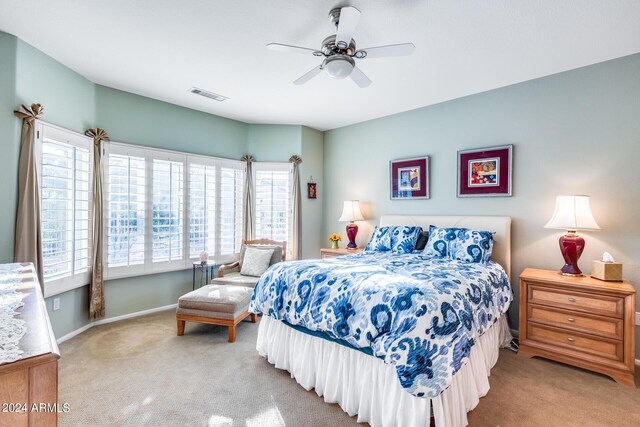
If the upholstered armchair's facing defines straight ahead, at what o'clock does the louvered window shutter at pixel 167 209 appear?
The louvered window shutter is roughly at 2 o'clock from the upholstered armchair.

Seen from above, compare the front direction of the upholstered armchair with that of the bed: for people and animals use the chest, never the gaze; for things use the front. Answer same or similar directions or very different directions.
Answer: same or similar directions

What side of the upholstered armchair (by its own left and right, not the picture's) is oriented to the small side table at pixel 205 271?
right

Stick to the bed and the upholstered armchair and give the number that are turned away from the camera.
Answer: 0

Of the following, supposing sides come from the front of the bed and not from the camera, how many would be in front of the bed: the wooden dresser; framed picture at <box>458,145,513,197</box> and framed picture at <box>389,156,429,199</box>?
1

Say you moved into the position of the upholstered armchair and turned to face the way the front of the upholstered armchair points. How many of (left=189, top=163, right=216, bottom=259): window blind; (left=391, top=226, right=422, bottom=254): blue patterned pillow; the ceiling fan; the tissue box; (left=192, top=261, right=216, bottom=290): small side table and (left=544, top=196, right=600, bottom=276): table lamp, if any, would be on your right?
2

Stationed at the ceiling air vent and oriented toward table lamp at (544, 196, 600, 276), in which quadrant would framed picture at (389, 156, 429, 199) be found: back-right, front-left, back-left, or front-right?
front-left

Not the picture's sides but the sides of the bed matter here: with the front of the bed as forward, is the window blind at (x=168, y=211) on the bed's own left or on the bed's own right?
on the bed's own right

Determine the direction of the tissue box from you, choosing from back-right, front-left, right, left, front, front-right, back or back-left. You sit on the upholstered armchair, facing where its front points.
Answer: left

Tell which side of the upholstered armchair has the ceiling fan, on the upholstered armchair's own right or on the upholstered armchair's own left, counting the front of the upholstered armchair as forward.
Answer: on the upholstered armchair's own left

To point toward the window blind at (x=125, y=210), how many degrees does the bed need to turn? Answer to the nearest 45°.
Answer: approximately 45° to its right

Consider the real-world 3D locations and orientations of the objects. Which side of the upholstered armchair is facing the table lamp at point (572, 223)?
left

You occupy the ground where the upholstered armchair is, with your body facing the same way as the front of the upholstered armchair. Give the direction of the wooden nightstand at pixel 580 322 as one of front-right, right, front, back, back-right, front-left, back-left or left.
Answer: left

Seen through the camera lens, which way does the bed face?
facing the viewer and to the left of the viewer

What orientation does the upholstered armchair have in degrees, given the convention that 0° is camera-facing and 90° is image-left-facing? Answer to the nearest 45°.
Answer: approximately 45°
